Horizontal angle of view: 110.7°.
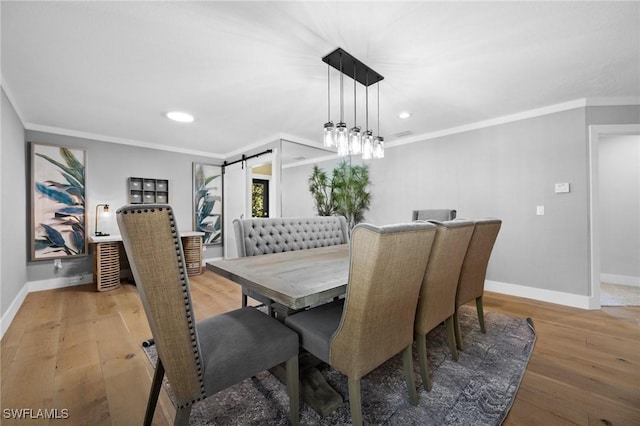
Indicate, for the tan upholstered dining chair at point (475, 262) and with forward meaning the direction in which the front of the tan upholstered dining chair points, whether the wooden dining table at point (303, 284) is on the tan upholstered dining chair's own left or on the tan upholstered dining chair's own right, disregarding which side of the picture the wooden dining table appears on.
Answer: on the tan upholstered dining chair's own left

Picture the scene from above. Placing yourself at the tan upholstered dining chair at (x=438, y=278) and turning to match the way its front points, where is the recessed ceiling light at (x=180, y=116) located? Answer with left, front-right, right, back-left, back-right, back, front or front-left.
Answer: front-left

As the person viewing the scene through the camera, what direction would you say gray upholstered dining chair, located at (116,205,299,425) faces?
facing away from the viewer and to the right of the viewer

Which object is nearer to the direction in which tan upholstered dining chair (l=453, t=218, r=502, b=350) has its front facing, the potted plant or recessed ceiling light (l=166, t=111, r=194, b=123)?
the potted plant

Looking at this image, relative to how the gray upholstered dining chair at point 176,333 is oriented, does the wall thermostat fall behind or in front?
in front

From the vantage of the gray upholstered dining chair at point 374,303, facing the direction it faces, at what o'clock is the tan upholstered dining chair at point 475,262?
the tan upholstered dining chair at point 475,262 is roughly at 3 o'clock from the gray upholstered dining chair at point 374,303.

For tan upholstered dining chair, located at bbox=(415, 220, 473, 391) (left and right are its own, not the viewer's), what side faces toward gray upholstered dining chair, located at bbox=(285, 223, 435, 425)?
left

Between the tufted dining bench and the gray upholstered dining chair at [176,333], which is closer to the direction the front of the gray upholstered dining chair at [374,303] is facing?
the tufted dining bench

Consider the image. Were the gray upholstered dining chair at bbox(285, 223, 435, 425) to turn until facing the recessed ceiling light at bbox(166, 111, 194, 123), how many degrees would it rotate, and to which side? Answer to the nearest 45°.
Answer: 0° — it already faces it

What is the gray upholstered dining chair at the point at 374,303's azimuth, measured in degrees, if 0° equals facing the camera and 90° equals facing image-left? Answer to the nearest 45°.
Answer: approximately 135°

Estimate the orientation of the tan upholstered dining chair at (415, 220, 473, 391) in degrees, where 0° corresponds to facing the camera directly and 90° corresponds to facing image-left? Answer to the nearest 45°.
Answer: approximately 135°

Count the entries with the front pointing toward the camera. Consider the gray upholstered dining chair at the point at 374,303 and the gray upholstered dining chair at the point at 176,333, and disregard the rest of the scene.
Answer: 0

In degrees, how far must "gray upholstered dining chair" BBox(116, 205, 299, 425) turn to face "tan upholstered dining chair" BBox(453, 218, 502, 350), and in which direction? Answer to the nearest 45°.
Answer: approximately 45° to its right
